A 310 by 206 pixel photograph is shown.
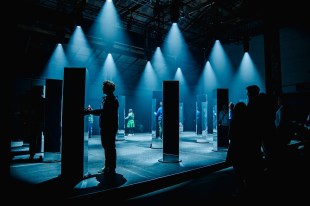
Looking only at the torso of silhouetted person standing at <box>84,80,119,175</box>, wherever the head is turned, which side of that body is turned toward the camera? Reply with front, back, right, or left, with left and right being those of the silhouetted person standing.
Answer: left
